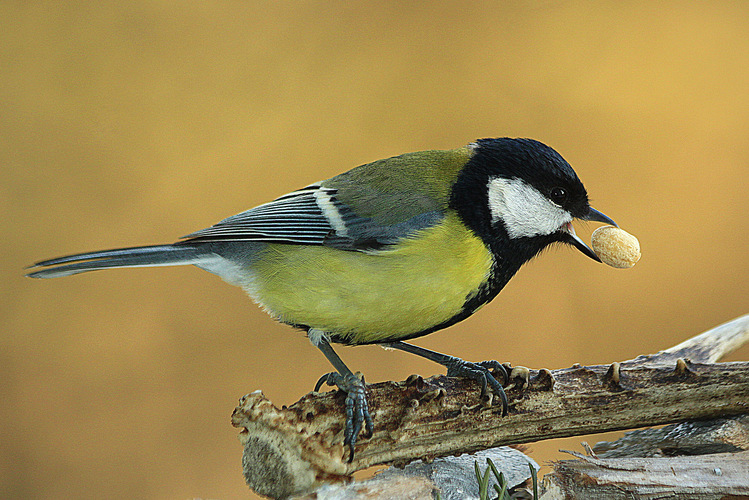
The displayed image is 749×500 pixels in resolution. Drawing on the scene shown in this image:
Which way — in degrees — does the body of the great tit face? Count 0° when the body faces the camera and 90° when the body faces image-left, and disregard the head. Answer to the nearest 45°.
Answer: approximately 270°
